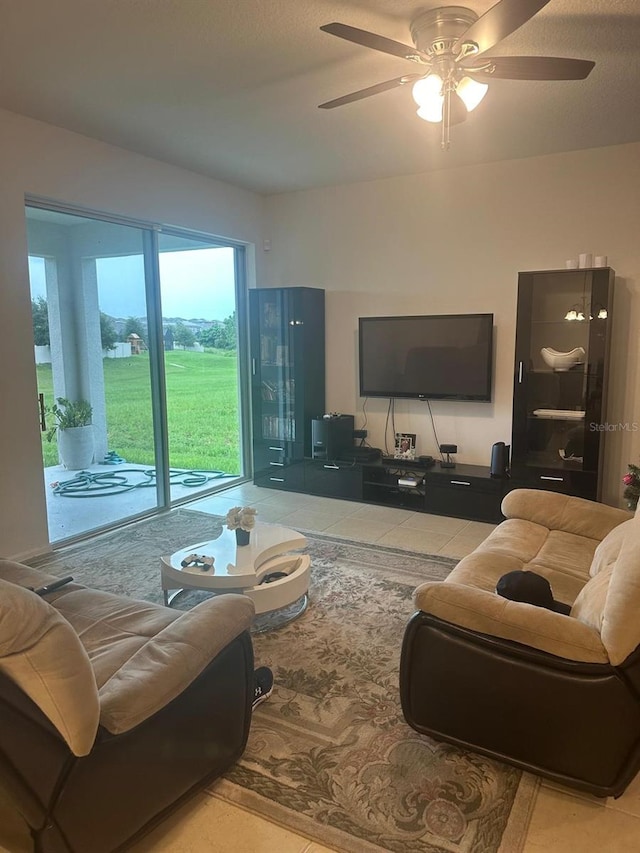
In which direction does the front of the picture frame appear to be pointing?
toward the camera

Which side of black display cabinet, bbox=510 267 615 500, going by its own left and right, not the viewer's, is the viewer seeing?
front

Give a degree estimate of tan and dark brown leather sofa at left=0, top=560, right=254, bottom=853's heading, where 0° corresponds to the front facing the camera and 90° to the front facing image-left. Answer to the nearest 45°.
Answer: approximately 225°

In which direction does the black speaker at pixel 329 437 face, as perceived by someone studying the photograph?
facing the viewer and to the left of the viewer

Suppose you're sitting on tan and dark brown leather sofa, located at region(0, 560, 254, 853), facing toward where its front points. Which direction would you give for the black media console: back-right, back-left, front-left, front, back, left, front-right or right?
front

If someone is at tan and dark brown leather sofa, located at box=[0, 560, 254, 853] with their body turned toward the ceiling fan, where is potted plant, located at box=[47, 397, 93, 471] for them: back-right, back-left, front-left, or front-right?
front-left

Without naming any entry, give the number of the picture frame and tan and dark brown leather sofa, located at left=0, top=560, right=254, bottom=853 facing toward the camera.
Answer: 1

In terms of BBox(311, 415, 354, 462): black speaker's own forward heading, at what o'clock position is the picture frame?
The picture frame is roughly at 8 o'clock from the black speaker.

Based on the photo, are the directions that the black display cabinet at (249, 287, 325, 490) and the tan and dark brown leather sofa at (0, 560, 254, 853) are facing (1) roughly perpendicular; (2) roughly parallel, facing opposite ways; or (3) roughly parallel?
roughly parallel, facing opposite ways

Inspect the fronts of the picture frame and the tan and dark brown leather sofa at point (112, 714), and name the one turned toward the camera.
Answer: the picture frame

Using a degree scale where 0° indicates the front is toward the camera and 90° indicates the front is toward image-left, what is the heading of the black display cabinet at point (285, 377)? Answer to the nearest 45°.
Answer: approximately 45°

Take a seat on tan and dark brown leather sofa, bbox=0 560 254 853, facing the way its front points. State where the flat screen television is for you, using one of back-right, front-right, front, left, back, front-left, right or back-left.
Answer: front

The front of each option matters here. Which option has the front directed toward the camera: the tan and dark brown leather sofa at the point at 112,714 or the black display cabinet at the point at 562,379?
the black display cabinet
